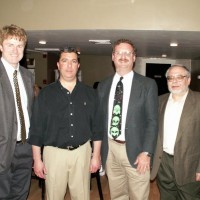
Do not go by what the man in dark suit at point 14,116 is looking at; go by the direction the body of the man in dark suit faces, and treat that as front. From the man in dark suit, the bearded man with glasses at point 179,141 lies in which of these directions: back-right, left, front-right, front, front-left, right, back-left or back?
front-left

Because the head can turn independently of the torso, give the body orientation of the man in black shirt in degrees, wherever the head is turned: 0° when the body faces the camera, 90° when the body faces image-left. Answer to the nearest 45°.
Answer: approximately 0°

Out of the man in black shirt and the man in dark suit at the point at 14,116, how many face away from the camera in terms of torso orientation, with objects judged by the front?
0

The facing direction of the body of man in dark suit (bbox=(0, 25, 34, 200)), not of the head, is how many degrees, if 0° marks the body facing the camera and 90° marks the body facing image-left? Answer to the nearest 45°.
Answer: approximately 315°

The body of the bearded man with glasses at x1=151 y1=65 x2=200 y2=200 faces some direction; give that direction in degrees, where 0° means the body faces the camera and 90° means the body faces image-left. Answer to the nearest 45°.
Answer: approximately 45°

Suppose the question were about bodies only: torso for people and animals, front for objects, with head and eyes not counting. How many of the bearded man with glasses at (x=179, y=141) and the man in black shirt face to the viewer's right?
0

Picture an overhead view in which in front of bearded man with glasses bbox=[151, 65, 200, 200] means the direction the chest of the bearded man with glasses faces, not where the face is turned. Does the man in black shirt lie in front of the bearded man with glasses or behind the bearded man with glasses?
in front
